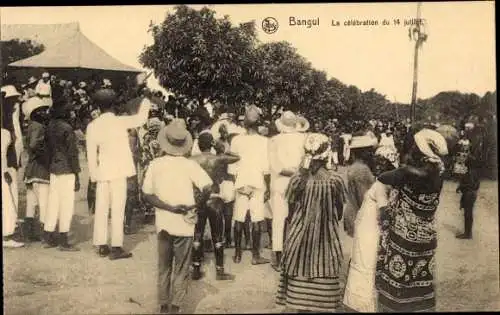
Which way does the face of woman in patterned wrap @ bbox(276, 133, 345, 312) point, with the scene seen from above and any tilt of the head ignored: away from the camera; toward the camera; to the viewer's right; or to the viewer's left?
away from the camera

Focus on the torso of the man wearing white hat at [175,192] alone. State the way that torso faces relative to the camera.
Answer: away from the camera

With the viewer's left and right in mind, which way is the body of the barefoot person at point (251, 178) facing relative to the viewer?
facing away from the viewer

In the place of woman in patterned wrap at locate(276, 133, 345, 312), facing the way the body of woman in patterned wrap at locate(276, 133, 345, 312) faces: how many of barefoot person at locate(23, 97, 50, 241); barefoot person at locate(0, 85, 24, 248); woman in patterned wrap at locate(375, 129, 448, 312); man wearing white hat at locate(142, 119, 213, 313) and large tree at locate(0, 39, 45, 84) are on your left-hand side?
4

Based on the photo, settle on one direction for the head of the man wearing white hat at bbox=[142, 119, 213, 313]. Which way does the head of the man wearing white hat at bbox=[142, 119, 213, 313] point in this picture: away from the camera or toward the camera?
away from the camera

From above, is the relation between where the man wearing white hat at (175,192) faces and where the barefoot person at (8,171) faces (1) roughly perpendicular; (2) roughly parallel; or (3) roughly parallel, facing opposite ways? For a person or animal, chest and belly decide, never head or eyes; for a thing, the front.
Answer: roughly perpendicular

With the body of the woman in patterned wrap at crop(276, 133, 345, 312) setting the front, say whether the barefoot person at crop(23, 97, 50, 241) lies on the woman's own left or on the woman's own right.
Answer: on the woman's own left

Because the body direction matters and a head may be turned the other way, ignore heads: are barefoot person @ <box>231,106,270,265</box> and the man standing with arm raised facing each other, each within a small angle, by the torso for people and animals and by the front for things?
no

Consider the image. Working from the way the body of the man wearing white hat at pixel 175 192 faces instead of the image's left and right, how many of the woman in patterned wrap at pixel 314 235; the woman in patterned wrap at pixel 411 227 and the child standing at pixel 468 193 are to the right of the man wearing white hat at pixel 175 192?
3

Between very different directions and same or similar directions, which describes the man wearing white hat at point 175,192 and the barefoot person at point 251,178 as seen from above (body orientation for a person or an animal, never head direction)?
same or similar directions
